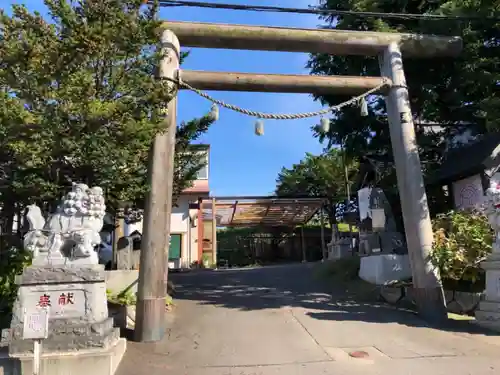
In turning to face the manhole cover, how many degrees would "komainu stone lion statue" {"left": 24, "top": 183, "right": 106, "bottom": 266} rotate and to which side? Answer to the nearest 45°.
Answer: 0° — it already faces it

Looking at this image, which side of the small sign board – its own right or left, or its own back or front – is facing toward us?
front

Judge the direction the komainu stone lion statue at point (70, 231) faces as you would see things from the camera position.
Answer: facing to the right of the viewer

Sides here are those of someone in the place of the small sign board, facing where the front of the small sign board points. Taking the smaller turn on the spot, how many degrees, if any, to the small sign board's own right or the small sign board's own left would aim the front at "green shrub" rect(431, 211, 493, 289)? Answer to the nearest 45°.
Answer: approximately 90° to the small sign board's own left

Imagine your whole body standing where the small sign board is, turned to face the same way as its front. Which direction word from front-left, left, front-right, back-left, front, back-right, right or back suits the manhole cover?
left

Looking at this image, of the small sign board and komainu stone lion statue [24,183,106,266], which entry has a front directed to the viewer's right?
the komainu stone lion statue
